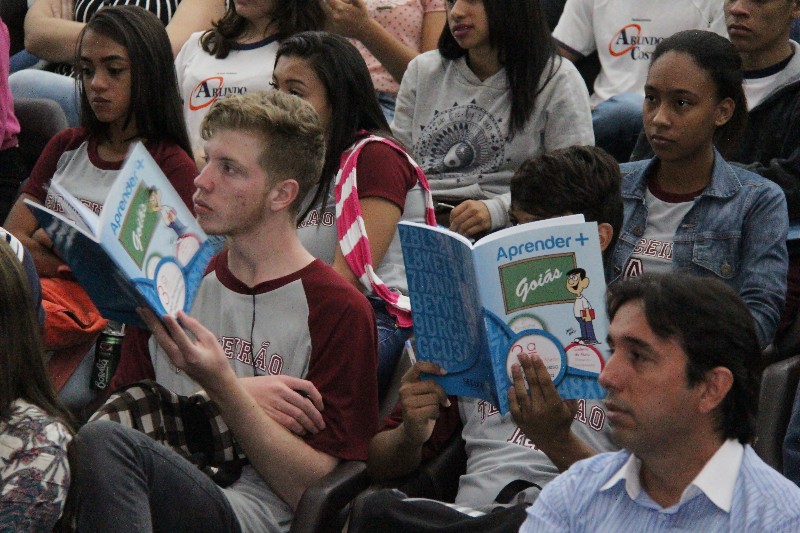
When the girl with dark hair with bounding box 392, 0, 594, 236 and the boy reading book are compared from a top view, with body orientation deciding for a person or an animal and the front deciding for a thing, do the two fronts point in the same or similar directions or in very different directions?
same or similar directions

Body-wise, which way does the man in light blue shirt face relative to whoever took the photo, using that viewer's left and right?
facing the viewer and to the left of the viewer

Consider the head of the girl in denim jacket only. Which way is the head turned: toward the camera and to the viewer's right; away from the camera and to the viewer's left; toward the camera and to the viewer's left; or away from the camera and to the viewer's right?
toward the camera and to the viewer's left

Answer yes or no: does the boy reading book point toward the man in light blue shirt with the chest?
no

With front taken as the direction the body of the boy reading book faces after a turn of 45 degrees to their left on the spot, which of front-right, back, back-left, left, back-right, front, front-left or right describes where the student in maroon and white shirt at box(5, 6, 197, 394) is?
back-right

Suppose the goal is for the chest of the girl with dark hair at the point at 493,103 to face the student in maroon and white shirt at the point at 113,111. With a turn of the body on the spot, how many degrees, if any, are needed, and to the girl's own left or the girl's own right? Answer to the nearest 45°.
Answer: approximately 45° to the girl's own right

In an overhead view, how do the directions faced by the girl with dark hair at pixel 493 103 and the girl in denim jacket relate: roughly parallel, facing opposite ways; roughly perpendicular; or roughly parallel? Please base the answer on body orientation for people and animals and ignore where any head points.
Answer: roughly parallel

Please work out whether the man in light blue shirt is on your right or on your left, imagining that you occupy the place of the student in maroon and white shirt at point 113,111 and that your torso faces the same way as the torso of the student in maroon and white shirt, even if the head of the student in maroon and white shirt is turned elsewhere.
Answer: on your left

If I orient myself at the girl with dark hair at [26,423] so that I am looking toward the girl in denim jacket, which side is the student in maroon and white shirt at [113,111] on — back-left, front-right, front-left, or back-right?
front-left

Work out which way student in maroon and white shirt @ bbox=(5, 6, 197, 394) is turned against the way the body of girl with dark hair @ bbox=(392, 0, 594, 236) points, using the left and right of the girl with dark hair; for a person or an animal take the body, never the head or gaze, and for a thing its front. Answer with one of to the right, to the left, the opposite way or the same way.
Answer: the same way

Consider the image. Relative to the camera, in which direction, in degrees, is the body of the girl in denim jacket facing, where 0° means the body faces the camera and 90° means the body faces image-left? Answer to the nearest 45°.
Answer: approximately 45°

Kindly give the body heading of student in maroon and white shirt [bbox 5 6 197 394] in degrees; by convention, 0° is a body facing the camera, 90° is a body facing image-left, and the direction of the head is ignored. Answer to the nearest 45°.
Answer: approximately 45°

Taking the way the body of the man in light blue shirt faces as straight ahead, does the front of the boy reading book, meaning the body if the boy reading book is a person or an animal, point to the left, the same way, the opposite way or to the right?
the same way

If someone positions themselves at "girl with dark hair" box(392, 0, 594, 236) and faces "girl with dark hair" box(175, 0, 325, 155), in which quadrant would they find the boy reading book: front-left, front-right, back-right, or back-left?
back-left

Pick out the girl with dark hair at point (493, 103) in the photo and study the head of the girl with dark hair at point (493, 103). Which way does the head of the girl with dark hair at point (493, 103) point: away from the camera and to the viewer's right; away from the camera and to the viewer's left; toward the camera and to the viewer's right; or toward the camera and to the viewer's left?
toward the camera and to the viewer's left

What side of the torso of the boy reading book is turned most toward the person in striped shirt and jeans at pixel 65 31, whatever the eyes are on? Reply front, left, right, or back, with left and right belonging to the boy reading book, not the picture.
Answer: right

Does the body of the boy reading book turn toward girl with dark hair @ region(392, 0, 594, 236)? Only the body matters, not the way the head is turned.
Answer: no
